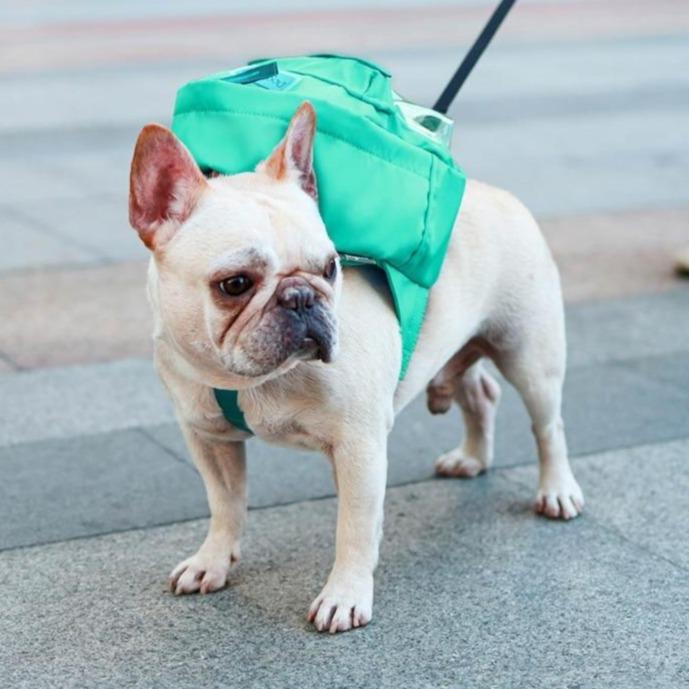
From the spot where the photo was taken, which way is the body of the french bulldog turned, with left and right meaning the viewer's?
facing the viewer and to the left of the viewer

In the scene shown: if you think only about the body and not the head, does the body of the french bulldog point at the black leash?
no
